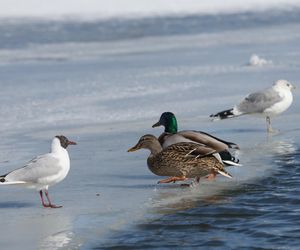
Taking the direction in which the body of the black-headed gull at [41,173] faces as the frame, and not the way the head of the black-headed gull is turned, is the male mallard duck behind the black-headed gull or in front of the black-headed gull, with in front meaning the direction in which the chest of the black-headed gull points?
in front

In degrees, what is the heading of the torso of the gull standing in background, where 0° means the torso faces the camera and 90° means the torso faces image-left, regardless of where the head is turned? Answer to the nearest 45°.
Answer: approximately 270°

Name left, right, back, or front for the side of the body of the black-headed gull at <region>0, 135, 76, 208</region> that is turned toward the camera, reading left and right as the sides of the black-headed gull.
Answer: right

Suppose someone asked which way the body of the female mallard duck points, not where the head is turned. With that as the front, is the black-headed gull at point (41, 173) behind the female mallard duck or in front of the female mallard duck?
in front

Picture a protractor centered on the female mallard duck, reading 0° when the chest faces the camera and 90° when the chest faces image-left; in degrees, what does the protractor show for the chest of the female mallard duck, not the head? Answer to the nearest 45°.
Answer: approximately 90°

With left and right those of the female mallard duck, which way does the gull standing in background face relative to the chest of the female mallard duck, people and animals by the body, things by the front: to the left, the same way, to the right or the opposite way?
the opposite way

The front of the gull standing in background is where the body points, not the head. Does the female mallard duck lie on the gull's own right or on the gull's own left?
on the gull's own right

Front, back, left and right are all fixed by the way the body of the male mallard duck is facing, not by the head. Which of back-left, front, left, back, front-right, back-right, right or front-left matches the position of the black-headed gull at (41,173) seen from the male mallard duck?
front-left

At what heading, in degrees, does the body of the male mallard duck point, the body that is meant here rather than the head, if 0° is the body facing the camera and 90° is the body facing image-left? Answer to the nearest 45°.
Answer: approximately 90°

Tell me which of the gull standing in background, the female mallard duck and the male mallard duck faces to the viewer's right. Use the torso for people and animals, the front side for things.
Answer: the gull standing in background
